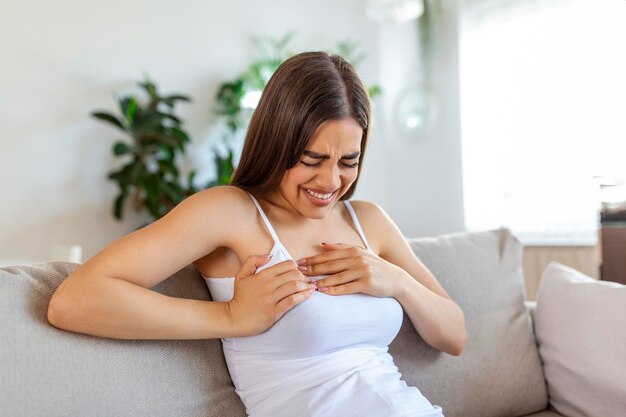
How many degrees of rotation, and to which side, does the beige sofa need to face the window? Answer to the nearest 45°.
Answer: approximately 135° to its left

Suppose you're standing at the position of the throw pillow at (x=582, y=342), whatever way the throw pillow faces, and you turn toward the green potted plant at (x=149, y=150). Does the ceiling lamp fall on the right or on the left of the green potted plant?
right

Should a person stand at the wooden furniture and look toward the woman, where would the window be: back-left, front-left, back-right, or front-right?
back-right

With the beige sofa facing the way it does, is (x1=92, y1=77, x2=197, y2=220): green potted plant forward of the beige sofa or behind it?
behind

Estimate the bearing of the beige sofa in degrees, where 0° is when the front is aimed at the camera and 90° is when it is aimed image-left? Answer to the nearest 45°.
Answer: approximately 0°

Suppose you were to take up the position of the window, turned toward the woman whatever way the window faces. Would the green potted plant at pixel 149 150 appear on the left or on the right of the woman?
right
